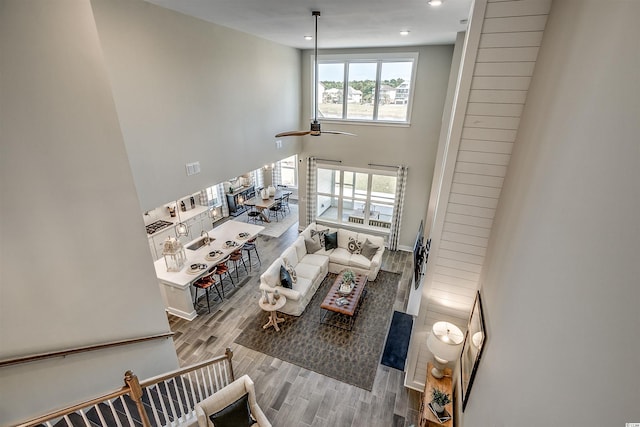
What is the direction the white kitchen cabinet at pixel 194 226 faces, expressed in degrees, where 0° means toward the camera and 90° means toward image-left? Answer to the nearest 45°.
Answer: approximately 315°

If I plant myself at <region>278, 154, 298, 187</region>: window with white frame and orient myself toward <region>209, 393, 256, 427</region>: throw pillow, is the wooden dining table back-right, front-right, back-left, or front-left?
front-right

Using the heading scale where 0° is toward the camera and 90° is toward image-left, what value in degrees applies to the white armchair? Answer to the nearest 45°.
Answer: approximately 315°

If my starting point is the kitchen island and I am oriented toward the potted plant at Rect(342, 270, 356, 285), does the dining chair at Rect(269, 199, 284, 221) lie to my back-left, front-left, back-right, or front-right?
front-left

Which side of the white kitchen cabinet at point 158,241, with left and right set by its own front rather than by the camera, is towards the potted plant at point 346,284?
front

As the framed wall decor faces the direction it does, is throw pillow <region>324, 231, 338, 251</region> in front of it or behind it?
in front

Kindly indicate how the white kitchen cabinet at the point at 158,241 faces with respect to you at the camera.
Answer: facing the viewer and to the right of the viewer

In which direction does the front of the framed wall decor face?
to the viewer's left

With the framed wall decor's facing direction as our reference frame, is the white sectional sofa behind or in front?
in front

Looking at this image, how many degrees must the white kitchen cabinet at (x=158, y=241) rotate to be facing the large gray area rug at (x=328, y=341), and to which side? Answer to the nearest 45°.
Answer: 0° — it already faces it

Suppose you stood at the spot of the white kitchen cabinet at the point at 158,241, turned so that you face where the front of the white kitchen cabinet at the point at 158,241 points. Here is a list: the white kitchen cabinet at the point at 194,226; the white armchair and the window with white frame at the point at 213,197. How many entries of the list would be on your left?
2

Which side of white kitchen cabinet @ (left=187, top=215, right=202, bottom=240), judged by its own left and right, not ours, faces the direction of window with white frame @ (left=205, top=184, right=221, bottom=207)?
left

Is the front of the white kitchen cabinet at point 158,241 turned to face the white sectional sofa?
yes

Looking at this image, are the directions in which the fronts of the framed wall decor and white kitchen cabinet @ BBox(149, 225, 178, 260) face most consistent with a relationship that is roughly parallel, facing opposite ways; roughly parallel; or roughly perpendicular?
roughly parallel, facing opposite ways

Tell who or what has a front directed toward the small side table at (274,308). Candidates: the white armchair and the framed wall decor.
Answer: the framed wall decor

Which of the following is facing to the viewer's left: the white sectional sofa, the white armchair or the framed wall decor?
the framed wall decor

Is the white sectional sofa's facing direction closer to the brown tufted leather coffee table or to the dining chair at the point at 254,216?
the brown tufted leather coffee table
